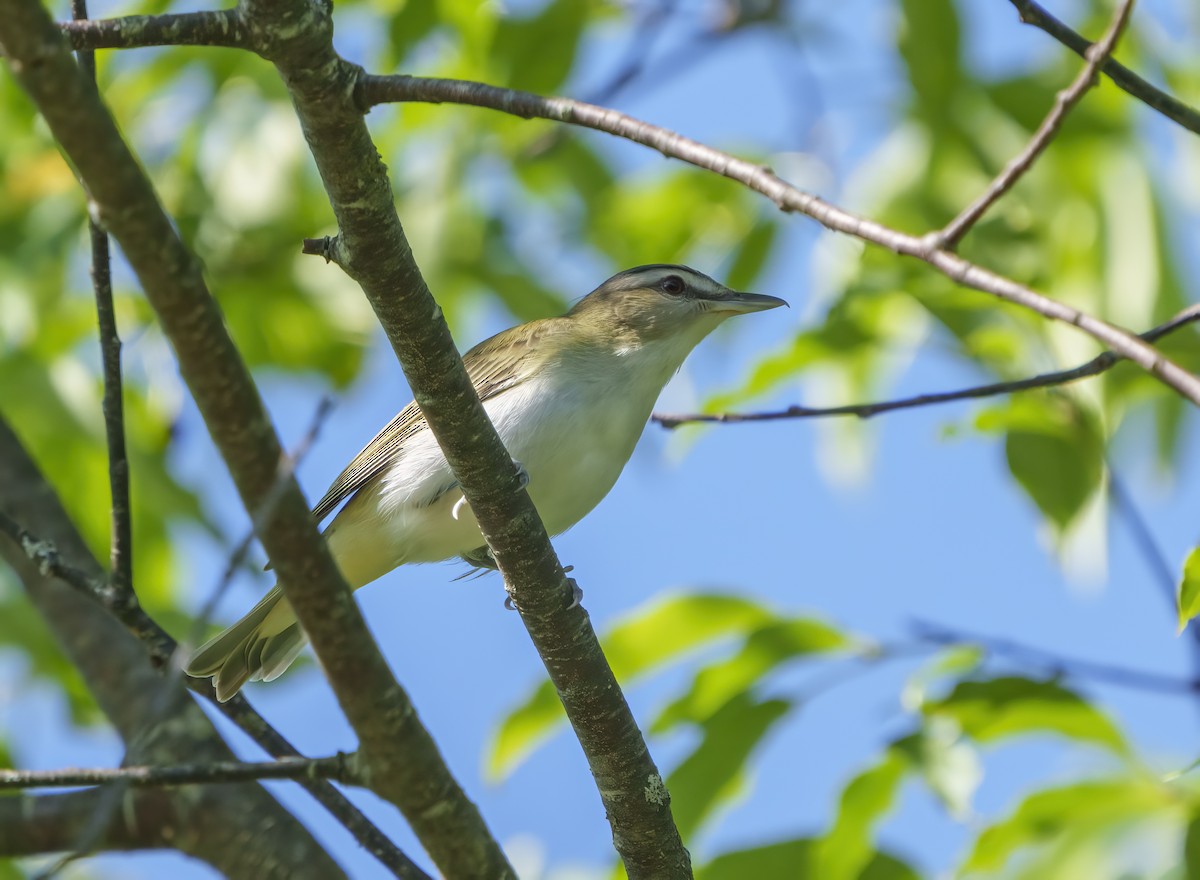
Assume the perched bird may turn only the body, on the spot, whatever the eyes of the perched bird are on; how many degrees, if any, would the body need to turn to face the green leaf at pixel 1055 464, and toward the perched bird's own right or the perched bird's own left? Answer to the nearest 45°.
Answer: approximately 45° to the perched bird's own left

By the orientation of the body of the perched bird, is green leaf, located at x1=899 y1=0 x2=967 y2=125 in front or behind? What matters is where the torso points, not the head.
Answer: in front

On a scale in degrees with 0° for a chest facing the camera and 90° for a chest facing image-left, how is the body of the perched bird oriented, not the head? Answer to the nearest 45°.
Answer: approximately 270°

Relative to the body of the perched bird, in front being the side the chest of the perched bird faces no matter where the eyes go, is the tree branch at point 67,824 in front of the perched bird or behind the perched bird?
behind

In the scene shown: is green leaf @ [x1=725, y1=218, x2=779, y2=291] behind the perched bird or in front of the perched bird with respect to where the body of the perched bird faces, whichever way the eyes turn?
in front
